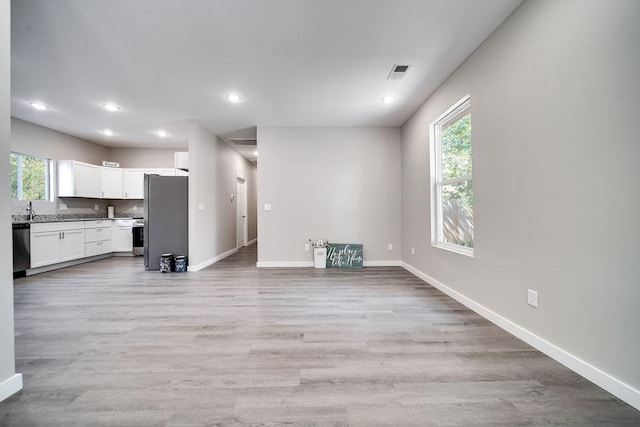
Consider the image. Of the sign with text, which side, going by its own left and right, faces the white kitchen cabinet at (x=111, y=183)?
right

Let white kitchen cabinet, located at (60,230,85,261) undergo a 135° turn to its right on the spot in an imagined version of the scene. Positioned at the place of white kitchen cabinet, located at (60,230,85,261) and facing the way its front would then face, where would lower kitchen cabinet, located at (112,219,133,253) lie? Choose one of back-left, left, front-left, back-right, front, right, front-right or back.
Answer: back-right

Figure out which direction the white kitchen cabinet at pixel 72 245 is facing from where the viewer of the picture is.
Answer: facing the viewer and to the right of the viewer

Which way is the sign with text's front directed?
toward the camera

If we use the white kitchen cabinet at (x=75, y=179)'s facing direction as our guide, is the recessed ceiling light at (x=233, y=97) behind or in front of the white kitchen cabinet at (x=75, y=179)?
in front

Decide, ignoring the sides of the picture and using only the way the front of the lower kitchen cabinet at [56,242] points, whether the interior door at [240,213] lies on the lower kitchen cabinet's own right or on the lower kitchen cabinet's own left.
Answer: on the lower kitchen cabinet's own left

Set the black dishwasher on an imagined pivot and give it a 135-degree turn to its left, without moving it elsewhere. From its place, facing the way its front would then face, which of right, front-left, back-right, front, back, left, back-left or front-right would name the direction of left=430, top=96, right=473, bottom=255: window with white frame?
back-right
